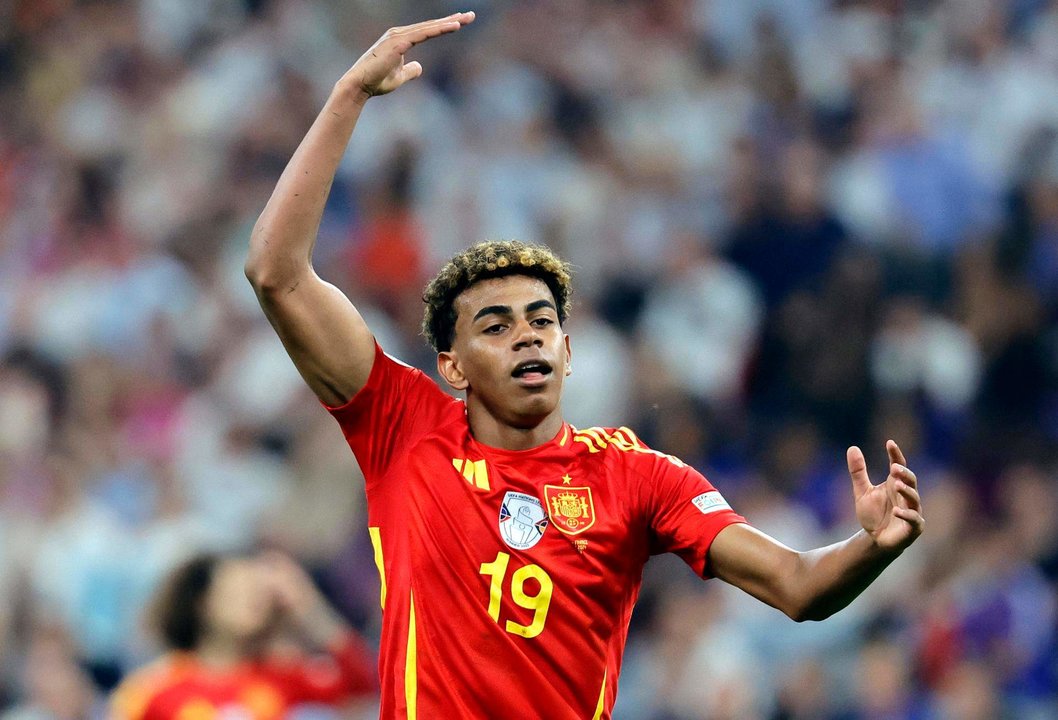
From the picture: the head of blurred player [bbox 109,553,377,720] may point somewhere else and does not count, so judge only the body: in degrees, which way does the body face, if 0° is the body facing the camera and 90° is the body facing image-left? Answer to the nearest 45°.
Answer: approximately 315°

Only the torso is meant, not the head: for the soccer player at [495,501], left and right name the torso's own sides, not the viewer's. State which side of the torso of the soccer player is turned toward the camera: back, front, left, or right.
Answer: front

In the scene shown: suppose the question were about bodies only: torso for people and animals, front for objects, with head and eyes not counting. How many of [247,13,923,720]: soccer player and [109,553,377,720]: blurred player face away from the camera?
0
